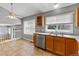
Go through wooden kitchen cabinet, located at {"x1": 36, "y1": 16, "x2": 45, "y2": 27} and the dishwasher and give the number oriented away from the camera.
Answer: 0

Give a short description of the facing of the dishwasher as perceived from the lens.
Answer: facing the viewer and to the left of the viewer

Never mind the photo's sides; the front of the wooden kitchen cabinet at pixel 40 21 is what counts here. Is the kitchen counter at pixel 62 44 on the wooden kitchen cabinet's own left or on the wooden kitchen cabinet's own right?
on the wooden kitchen cabinet's own left
